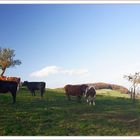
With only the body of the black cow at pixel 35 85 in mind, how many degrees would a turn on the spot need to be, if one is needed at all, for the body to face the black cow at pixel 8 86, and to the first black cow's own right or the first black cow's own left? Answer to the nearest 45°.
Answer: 0° — it already faces it

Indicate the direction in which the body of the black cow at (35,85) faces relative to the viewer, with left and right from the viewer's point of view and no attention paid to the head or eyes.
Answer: facing to the left of the viewer

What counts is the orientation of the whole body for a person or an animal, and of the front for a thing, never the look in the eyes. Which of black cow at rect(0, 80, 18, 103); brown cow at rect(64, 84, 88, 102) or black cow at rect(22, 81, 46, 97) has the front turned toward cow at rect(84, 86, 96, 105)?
the brown cow

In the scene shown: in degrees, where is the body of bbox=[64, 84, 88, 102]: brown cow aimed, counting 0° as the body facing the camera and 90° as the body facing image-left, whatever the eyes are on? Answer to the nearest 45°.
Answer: approximately 270°
